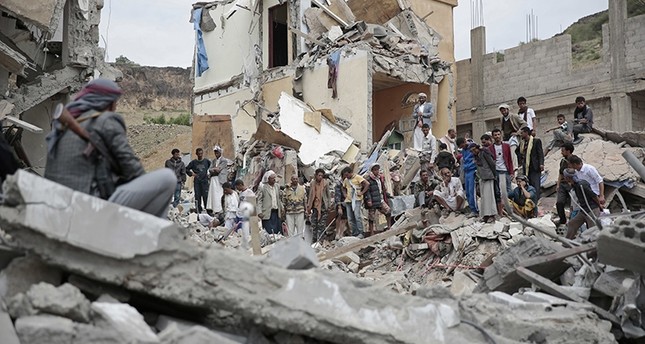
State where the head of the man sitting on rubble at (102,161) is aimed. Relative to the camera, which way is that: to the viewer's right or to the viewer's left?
to the viewer's right

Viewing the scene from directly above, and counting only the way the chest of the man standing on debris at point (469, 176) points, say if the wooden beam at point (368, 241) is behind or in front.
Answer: in front

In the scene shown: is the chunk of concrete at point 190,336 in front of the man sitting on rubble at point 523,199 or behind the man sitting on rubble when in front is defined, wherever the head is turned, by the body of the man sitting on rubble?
in front

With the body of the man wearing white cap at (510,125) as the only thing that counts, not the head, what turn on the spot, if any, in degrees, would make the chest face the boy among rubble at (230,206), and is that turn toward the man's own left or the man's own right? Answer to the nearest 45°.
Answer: approximately 45° to the man's own right

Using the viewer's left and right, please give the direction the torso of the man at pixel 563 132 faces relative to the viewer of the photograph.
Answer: facing the viewer and to the left of the viewer

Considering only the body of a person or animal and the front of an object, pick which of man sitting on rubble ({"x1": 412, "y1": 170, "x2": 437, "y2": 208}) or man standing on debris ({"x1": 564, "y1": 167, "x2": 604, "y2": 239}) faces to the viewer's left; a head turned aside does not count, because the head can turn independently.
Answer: the man standing on debris

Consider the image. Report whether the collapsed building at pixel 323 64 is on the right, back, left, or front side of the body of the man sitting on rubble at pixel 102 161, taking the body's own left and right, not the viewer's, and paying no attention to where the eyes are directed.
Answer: front

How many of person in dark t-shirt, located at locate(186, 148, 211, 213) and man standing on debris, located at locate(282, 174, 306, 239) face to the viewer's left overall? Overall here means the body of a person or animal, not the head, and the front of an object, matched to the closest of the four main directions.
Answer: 0

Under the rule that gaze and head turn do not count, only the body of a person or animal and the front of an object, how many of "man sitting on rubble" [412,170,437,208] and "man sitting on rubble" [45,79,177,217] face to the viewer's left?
0

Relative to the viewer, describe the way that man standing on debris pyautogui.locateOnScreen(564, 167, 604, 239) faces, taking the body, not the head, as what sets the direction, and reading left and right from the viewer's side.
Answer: facing to the left of the viewer

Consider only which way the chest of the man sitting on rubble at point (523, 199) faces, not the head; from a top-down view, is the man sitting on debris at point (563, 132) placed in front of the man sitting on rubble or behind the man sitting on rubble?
behind

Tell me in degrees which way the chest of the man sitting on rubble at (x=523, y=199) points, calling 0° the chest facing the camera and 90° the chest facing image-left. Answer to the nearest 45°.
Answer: approximately 45°

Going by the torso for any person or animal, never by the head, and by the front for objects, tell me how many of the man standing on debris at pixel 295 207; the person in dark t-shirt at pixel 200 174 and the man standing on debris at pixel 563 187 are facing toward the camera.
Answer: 2

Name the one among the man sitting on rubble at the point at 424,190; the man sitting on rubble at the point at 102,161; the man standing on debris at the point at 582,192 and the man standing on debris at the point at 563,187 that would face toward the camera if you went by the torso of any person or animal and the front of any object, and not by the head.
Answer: the man sitting on rubble at the point at 424,190

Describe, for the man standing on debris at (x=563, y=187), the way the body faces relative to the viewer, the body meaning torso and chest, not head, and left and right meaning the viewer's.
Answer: facing to the left of the viewer

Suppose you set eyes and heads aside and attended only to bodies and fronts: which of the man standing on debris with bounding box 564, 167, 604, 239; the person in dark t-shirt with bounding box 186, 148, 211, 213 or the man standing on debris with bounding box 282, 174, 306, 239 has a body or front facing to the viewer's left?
the man standing on debris with bounding box 564, 167, 604, 239
